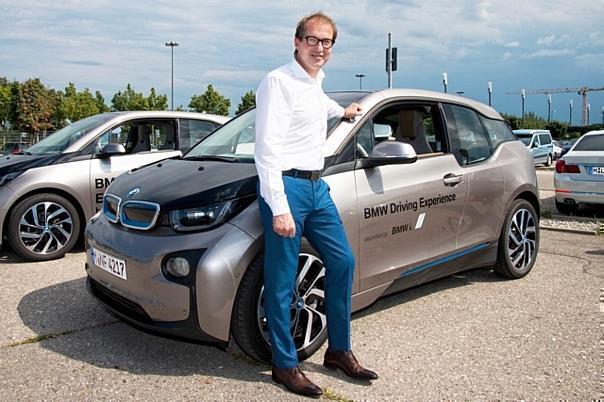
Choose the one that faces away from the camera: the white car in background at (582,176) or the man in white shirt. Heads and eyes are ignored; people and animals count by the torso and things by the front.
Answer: the white car in background

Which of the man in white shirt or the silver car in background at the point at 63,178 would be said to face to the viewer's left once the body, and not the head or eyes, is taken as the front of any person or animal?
the silver car in background

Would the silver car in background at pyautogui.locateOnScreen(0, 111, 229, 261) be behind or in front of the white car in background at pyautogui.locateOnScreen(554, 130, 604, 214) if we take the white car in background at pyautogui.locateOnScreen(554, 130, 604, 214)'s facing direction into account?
behind

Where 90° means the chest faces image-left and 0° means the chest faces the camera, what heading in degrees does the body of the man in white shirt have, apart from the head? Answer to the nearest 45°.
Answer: approximately 315°

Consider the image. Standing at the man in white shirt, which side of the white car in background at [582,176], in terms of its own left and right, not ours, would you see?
back

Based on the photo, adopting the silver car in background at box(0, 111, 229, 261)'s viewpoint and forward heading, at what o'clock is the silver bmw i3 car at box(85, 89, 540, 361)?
The silver bmw i3 car is roughly at 8 o'clock from the silver car in background.

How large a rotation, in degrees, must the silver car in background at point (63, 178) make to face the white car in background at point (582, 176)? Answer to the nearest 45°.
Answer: approximately 180°

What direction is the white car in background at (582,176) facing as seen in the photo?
away from the camera

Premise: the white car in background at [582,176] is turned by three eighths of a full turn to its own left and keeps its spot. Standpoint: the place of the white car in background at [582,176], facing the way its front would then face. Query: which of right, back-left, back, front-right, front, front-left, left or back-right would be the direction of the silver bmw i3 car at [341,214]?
front-left

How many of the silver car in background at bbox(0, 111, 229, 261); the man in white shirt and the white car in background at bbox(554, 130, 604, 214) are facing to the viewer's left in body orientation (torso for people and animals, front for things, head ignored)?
1

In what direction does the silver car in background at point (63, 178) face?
to the viewer's left
